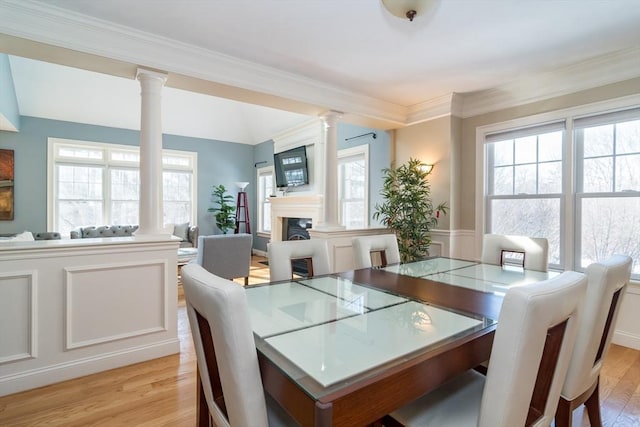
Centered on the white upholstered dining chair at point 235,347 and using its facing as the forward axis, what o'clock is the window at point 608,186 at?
The window is roughly at 1 o'clock from the white upholstered dining chair.

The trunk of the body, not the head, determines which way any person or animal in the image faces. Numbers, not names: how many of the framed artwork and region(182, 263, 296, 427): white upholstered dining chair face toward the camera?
1

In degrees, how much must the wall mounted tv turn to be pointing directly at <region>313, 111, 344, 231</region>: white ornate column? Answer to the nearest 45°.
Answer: approximately 45° to its left

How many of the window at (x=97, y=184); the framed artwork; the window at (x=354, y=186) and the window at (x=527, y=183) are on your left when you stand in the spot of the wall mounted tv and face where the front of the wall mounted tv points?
2

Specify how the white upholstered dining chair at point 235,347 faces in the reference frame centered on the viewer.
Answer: facing away from the viewer and to the right of the viewer

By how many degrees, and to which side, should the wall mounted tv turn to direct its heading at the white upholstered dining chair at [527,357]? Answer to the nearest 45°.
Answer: approximately 45° to its left

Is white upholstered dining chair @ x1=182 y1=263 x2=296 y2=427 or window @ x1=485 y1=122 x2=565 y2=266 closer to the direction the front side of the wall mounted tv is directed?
the white upholstered dining chair

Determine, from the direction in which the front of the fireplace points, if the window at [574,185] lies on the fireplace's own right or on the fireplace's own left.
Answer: on the fireplace's own left

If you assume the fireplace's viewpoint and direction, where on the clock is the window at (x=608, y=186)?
The window is roughly at 9 o'clock from the fireplace.
